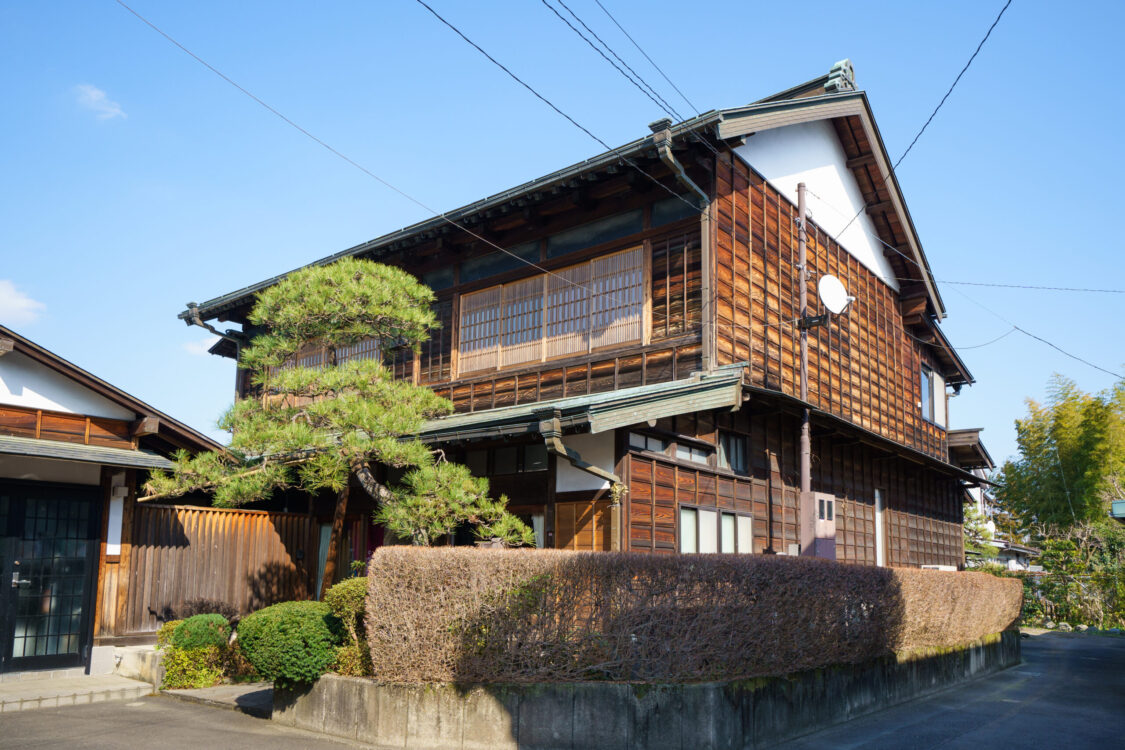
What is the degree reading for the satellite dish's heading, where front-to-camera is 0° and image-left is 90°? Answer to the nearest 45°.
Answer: approximately 315°

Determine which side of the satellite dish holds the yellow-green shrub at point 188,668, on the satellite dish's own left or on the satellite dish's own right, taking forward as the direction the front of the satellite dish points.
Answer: on the satellite dish's own right

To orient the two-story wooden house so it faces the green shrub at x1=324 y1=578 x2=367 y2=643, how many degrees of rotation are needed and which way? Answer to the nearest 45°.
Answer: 0° — it already faces it

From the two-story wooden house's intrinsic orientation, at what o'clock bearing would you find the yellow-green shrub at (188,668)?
The yellow-green shrub is roughly at 1 o'clock from the two-story wooden house.

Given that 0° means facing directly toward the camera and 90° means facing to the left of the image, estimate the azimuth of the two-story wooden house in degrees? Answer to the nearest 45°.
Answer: approximately 45°

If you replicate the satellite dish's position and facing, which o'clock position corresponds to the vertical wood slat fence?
The vertical wood slat fence is roughly at 4 o'clock from the satellite dish.

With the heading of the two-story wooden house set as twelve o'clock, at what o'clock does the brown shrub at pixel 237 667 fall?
The brown shrub is roughly at 1 o'clock from the two-story wooden house.

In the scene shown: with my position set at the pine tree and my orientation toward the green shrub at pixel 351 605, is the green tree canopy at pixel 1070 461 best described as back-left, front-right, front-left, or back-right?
back-left

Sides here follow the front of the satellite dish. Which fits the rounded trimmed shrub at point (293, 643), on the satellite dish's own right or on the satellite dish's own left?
on the satellite dish's own right

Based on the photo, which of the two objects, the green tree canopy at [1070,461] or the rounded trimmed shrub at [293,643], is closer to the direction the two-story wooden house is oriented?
the rounded trimmed shrub

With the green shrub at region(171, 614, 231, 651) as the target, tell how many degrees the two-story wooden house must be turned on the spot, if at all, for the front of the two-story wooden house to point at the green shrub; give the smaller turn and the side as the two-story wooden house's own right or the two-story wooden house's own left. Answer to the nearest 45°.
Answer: approximately 45° to the two-story wooden house's own right

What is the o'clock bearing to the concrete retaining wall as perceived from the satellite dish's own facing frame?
The concrete retaining wall is roughly at 2 o'clock from the satellite dish.

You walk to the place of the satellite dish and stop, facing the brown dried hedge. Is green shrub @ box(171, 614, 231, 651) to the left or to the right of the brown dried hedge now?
right

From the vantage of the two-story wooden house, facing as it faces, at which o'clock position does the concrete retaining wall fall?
The concrete retaining wall is roughly at 11 o'clock from the two-story wooden house.

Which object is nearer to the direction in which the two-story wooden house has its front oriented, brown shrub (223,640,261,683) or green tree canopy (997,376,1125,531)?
the brown shrub

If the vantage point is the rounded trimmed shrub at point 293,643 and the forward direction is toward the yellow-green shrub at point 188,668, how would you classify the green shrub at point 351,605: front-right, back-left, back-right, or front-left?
back-right
